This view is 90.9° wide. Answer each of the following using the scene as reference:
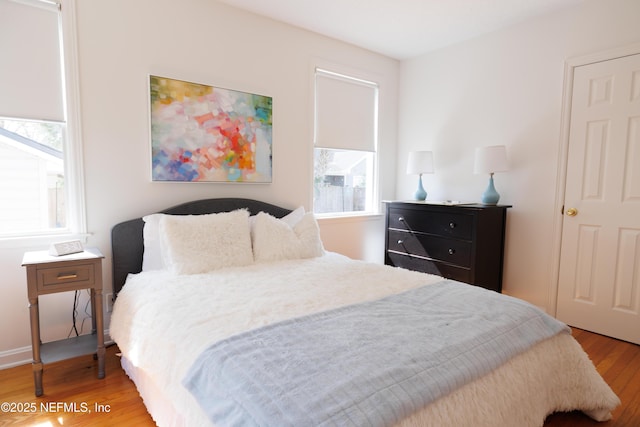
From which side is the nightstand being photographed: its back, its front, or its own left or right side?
front

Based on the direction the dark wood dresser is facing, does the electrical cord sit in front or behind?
in front

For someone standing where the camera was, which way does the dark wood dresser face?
facing the viewer and to the left of the viewer

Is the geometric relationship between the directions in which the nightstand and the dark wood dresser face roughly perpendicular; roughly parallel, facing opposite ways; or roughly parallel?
roughly perpendicular

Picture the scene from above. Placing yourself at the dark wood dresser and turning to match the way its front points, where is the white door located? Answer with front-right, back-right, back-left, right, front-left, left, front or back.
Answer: back-left

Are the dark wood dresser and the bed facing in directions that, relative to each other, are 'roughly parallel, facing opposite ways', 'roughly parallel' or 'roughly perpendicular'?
roughly perpendicular

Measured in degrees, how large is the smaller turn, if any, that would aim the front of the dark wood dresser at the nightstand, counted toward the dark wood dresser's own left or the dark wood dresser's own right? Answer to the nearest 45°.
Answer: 0° — it already faces it

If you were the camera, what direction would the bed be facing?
facing the viewer and to the right of the viewer

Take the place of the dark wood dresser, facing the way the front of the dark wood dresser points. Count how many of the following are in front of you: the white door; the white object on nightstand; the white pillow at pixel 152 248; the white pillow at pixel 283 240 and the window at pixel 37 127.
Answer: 4

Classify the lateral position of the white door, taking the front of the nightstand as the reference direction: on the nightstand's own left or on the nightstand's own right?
on the nightstand's own left

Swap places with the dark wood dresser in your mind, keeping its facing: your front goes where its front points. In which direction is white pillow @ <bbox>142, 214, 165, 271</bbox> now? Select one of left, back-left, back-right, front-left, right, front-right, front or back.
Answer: front

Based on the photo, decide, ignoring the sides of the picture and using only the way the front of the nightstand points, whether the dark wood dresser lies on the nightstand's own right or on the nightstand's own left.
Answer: on the nightstand's own left

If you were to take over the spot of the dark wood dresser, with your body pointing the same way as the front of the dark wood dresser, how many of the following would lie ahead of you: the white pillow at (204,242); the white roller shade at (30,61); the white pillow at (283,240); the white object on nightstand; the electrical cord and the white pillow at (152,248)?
6
